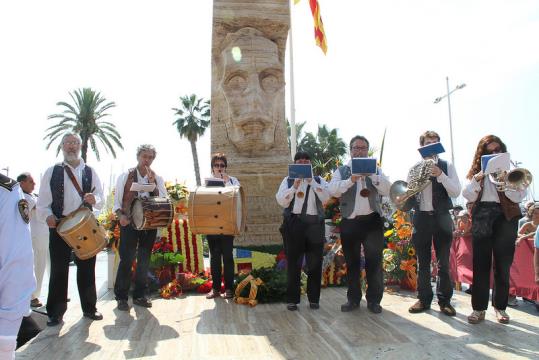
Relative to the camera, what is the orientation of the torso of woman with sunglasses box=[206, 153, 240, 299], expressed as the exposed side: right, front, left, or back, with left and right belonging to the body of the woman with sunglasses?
front

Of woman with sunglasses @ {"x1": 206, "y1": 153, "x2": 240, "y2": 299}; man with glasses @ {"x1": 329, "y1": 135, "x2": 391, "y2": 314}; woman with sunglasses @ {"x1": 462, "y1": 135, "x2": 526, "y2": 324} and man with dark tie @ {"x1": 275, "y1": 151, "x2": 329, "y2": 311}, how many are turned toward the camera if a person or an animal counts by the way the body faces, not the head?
4

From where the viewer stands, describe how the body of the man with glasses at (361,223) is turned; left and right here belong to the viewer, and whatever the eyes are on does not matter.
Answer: facing the viewer

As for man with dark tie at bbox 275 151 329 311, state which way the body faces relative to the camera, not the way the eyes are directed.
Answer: toward the camera

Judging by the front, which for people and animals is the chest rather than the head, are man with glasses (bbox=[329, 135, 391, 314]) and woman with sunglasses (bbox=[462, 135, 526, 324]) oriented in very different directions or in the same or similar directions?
same or similar directions

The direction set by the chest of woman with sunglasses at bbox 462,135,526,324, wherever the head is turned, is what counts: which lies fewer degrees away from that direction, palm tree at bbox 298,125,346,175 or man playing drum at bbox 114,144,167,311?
the man playing drum

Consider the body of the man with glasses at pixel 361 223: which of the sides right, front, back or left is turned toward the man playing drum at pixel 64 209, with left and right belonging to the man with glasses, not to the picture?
right

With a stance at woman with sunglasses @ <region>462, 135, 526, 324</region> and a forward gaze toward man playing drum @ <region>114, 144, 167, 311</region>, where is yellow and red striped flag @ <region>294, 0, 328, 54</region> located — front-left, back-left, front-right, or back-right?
front-right

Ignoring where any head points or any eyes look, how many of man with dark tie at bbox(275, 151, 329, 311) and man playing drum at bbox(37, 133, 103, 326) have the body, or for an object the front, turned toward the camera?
2

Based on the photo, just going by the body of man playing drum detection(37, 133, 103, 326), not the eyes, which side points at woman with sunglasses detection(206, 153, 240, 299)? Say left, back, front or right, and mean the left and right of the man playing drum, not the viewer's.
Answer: left

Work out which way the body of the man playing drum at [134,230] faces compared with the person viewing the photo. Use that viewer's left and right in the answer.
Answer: facing the viewer and to the right of the viewer

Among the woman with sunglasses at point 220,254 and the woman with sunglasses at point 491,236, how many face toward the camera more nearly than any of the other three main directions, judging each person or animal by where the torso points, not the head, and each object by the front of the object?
2
